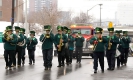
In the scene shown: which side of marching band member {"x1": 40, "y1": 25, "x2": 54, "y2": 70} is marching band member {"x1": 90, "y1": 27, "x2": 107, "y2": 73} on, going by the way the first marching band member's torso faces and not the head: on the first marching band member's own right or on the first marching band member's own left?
on the first marching band member's own left

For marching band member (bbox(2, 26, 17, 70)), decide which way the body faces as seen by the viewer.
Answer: toward the camera

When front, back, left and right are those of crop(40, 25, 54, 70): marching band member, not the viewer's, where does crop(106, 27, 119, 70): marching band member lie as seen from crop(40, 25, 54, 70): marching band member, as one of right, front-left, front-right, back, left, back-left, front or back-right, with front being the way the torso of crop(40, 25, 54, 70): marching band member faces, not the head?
left

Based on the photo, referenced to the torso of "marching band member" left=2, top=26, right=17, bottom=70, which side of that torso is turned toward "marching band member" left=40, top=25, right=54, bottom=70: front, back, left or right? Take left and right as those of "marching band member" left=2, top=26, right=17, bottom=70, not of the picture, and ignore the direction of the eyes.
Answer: left

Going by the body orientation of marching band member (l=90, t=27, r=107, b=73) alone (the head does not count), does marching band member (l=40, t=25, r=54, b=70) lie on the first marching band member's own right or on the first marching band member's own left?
on the first marching band member's own right

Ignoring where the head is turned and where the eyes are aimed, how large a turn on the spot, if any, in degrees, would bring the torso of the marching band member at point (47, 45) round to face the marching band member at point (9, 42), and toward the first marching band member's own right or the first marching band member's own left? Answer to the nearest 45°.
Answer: approximately 90° to the first marching band member's own right

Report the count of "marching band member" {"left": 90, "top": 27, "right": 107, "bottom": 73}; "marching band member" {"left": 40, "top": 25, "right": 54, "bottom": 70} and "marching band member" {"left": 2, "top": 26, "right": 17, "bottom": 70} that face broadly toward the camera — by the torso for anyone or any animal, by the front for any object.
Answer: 3

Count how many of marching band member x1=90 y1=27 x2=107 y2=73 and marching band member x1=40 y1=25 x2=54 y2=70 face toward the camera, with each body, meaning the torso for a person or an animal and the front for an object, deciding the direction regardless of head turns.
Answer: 2

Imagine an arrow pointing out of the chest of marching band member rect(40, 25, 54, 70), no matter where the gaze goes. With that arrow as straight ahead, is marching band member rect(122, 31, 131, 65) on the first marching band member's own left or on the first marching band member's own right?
on the first marching band member's own left

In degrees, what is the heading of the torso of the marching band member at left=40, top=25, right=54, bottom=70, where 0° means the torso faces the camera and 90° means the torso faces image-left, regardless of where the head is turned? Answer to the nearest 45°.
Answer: approximately 0°

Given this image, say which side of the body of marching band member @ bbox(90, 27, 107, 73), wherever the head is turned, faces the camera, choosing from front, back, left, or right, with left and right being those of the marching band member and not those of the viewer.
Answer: front
